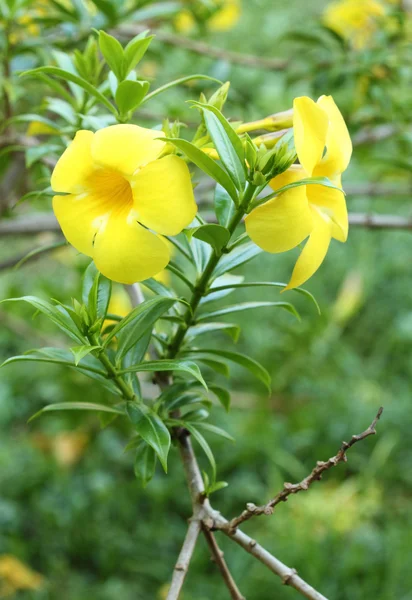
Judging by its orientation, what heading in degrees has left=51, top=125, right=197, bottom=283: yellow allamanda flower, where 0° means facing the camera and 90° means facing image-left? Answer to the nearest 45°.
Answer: approximately 0°

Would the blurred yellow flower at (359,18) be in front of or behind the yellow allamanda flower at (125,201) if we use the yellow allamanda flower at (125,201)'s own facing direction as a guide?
behind

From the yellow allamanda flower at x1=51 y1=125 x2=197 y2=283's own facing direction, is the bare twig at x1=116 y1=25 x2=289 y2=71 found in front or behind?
behind
